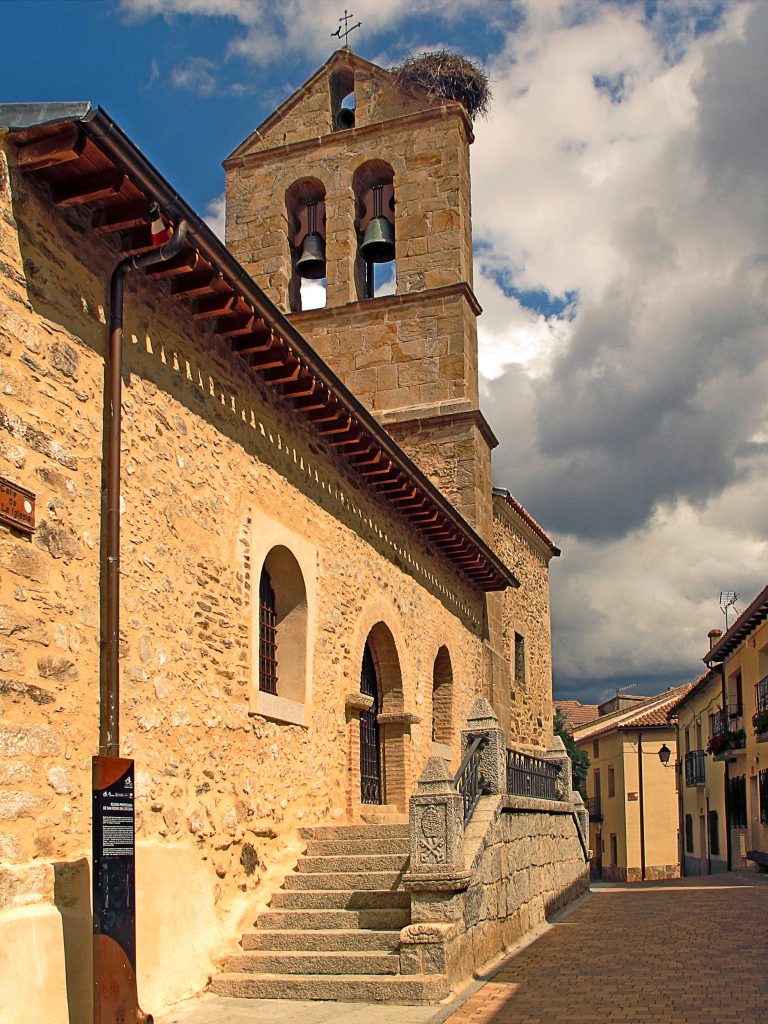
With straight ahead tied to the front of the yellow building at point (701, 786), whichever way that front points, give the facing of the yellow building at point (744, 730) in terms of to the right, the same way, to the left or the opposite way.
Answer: the same way

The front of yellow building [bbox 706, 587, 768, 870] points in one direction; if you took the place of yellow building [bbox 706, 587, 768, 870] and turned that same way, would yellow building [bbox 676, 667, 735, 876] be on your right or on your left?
on your right

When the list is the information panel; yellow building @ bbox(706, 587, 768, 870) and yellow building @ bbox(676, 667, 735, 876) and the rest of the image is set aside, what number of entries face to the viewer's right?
0

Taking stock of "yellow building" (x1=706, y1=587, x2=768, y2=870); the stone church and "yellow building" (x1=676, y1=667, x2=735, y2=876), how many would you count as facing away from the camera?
0

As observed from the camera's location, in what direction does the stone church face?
facing the viewer and to the right of the viewer

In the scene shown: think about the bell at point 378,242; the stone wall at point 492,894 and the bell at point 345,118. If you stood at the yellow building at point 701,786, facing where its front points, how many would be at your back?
0

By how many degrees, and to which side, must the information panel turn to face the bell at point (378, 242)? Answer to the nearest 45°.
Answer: approximately 180°

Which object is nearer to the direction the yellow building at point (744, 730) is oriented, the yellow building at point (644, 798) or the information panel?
the information panel

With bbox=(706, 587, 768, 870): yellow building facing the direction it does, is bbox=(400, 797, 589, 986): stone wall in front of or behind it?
in front

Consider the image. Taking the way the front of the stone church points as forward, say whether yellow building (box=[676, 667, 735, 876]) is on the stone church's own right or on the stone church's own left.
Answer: on the stone church's own left

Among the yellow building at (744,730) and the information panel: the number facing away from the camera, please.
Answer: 0

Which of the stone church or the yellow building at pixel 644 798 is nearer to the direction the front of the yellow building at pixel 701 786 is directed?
the stone church

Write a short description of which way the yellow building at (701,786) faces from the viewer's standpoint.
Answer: facing the viewer and to the left of the viewer

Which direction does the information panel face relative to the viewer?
toward the camera
